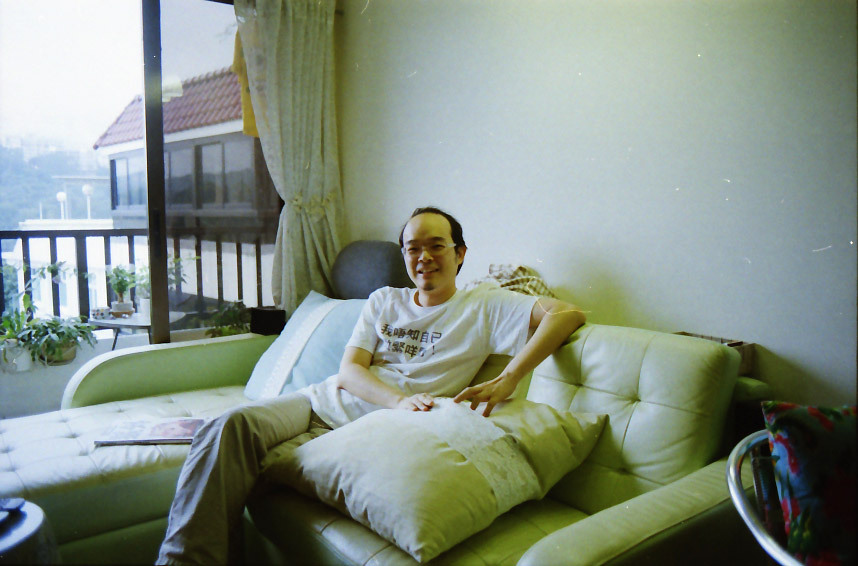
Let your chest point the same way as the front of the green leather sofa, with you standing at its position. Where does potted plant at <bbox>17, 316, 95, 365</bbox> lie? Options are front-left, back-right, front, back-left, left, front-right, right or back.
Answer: right

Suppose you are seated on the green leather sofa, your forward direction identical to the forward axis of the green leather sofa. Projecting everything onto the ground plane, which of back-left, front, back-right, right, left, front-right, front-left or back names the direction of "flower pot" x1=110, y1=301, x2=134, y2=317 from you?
right

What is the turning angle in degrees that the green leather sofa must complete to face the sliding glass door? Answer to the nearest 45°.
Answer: approximately 90° to its right

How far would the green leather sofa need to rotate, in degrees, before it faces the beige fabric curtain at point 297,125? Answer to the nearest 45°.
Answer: approximately 90° to its right

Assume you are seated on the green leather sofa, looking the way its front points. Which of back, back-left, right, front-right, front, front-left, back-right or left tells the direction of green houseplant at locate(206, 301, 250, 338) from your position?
right

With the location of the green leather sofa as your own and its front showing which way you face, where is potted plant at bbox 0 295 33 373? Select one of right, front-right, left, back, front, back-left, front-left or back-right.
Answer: right

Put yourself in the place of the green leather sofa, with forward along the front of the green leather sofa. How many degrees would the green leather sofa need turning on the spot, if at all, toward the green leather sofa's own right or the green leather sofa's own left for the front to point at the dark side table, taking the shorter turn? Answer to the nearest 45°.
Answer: approximately 45° to the green leather sofa's own right

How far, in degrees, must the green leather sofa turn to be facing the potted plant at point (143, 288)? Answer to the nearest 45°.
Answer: approximately 90° to its right

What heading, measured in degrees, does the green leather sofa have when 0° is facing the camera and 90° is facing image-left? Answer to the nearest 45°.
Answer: approximately 45°

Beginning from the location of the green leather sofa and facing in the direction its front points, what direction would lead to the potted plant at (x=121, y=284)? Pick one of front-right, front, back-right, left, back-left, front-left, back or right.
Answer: right

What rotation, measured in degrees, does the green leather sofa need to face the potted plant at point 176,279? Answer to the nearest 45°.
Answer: approximately 90° to its right

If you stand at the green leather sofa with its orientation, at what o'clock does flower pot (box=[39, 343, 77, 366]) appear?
The flower pot is roughly at 3 o'clock from the green leather sofa.

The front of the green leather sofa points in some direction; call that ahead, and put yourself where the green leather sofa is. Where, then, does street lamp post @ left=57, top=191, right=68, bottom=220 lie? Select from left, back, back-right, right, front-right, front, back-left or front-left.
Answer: right
